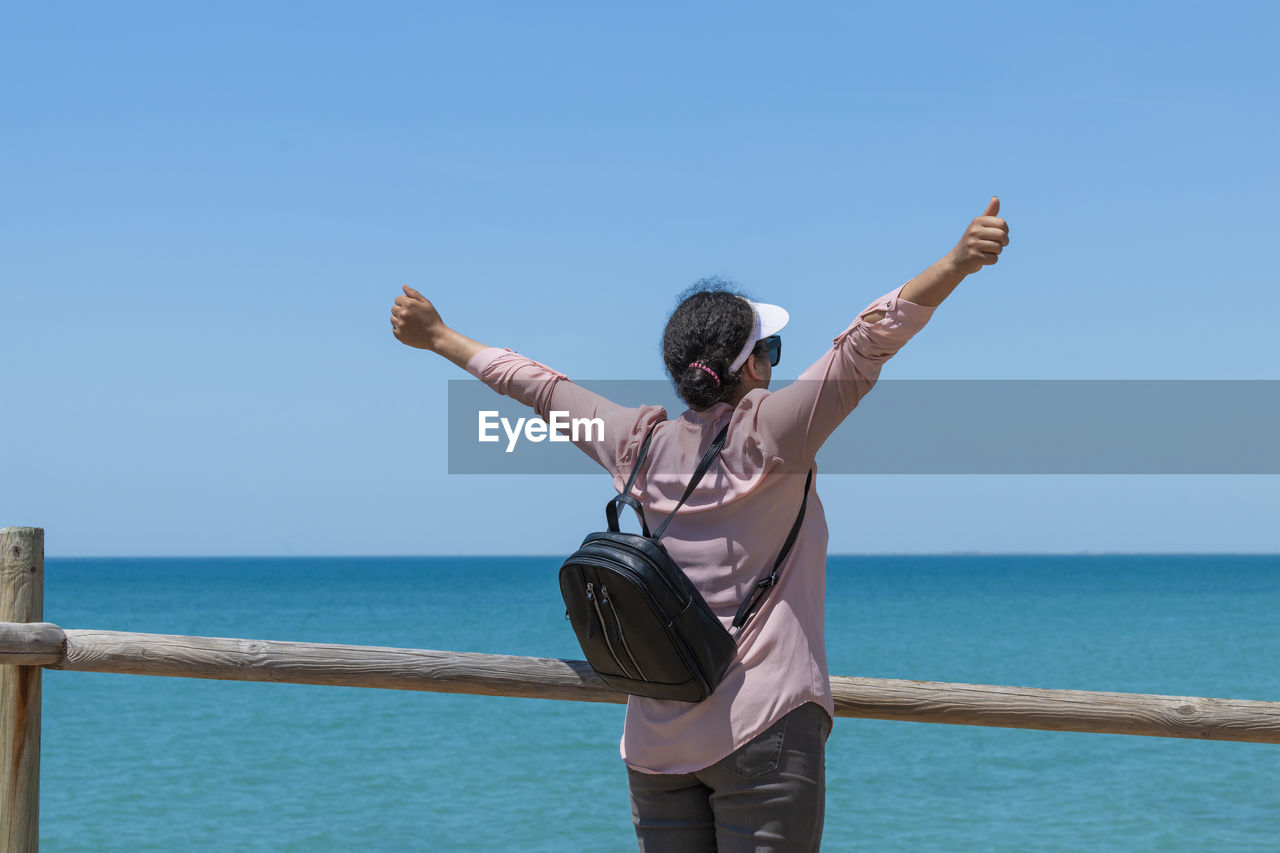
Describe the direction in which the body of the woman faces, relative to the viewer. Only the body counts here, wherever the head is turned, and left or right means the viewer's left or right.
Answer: facing away from the viewer and to the right of the viewer

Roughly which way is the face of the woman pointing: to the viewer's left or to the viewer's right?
to the viewer's right
